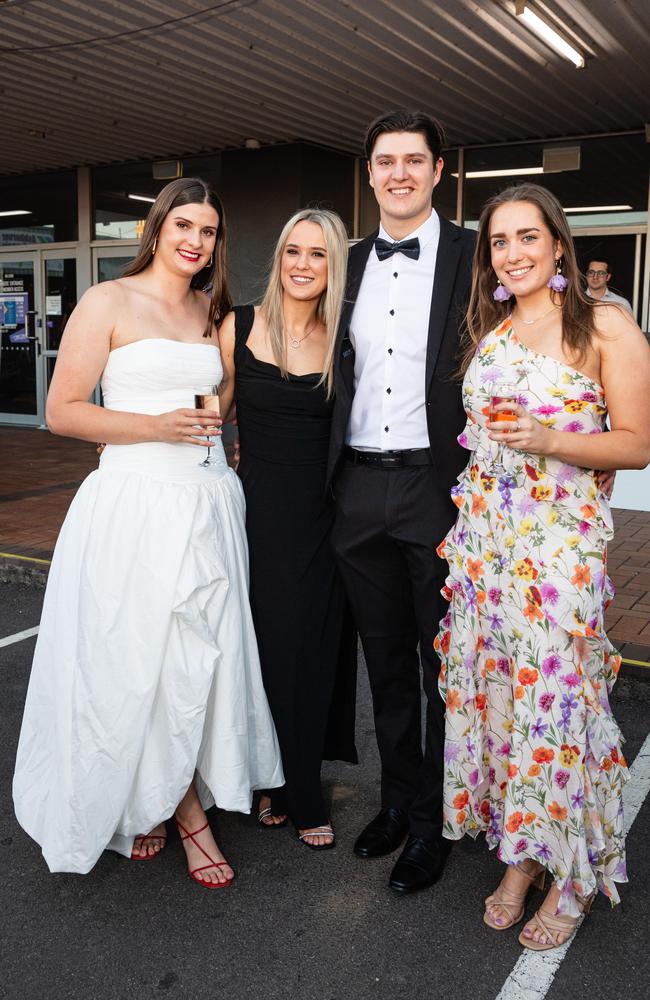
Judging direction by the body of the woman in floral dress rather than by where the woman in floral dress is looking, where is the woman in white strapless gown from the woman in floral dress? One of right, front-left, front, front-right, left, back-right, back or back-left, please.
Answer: front-right

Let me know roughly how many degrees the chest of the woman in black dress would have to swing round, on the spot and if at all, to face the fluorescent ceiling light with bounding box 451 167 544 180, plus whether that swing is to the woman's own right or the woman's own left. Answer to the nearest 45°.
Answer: approximately 180°

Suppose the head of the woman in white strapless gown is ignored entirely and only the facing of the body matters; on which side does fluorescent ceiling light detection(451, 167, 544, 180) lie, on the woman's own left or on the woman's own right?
on the woman's own left

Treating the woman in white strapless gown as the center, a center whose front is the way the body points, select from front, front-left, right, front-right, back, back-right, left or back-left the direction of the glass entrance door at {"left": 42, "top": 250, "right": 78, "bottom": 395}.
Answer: back-left

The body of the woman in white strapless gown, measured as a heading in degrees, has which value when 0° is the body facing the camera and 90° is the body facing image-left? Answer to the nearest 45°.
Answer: approximately 315°

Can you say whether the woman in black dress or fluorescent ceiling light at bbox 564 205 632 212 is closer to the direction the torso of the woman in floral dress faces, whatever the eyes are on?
the woman in black dress

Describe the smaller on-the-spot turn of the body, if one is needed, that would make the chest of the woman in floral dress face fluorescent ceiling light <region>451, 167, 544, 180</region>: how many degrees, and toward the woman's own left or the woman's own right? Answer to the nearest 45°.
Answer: approximately 135° to the woman's own right

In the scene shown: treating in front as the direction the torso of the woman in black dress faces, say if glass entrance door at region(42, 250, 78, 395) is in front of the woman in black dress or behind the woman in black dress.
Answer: behind

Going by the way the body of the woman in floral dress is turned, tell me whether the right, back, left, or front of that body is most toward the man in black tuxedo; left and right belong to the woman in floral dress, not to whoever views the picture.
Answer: right

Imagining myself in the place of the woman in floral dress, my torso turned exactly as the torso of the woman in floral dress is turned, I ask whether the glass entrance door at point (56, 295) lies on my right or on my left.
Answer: on my right
